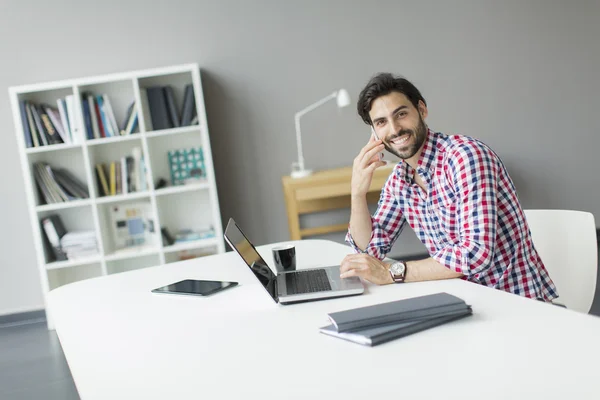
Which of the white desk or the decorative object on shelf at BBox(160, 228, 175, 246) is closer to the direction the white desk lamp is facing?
the white desk

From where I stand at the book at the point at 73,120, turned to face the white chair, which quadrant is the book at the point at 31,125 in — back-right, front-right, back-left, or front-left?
back-right

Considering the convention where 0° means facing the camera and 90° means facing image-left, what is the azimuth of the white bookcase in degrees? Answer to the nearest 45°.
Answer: approximately 0°

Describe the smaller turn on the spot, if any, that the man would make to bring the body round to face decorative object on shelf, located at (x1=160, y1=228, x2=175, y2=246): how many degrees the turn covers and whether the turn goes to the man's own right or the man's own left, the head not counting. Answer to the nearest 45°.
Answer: approximately 90° to the man's own right

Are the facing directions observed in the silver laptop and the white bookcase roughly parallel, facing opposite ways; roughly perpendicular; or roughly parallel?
roughly perpendicular

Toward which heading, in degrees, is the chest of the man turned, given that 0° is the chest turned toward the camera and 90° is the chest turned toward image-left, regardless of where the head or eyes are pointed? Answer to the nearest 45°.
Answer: approximately 45°

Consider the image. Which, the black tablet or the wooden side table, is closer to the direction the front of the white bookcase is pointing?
the black tablet

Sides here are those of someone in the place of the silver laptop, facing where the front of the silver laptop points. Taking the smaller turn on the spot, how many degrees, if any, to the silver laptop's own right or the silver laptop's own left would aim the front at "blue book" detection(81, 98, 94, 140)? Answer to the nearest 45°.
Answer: approximately 135° to the silver laptop's own left
